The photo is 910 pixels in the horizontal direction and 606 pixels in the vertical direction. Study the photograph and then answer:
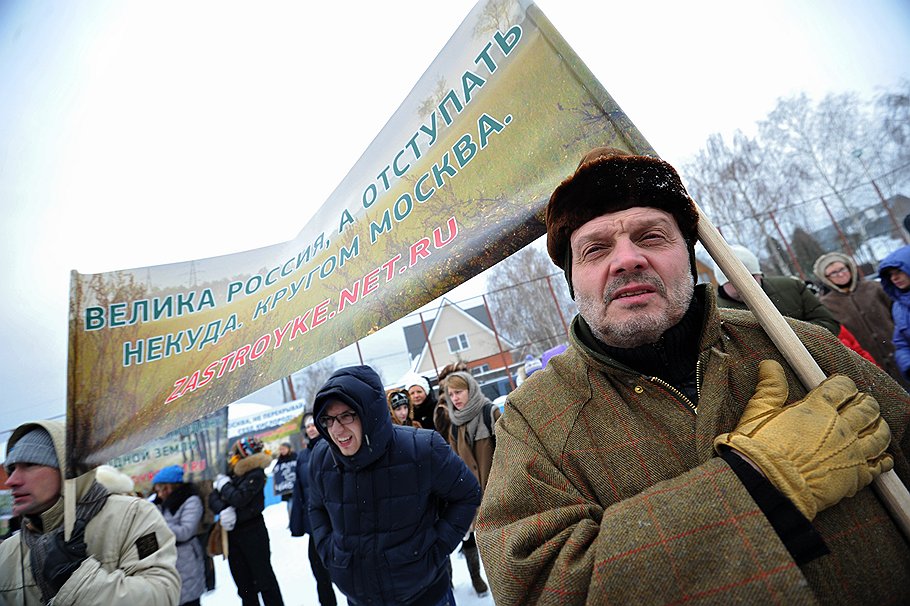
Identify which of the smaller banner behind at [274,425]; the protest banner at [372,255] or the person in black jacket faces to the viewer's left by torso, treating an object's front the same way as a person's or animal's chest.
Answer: the person in black jacket

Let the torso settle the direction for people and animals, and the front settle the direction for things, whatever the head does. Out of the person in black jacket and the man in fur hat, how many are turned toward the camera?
1

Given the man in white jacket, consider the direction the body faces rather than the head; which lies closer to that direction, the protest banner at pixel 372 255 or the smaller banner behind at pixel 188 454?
the protest banner

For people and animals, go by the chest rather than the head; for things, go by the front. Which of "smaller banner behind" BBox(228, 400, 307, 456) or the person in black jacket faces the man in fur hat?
the smaller banner behind

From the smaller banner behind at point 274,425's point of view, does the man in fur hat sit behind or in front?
in front

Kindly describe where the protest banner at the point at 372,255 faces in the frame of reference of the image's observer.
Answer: facing the viewer

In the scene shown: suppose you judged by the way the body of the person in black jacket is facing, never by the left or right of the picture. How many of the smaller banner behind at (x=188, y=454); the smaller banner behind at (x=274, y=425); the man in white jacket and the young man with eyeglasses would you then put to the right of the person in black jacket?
2

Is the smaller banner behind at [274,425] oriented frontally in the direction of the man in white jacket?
yes
